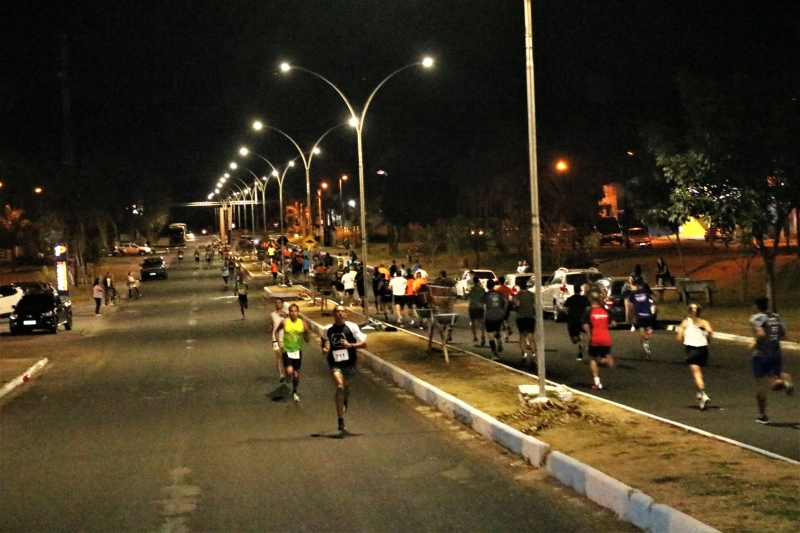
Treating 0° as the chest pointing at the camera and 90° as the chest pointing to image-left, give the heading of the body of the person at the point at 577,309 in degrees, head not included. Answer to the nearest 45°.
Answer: approximately 180°

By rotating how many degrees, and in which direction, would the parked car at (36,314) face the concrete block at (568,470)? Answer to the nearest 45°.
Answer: approximately 45° to its left

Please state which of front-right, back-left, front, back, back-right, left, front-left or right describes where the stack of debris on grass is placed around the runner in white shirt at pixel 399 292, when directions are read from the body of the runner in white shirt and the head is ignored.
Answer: back

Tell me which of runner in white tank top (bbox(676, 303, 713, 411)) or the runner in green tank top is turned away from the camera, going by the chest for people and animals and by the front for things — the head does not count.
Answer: the runner in white tank top

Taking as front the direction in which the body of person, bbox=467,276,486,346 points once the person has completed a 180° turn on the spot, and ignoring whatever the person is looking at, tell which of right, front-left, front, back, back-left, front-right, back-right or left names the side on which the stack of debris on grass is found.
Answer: front

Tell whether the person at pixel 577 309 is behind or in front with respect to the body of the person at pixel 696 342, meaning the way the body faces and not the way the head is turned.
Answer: in front

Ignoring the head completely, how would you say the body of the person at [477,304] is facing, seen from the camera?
away from the camera

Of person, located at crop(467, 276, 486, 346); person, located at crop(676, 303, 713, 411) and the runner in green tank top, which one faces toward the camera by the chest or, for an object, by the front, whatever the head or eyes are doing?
the runner in green tank top

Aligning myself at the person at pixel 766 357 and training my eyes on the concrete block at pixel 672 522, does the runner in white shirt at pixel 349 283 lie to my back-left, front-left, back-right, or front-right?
back-right

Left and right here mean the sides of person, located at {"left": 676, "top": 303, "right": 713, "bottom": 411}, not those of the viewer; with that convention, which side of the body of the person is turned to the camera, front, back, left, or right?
back

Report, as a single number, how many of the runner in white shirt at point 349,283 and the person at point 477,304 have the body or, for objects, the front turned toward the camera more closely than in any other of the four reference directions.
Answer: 0

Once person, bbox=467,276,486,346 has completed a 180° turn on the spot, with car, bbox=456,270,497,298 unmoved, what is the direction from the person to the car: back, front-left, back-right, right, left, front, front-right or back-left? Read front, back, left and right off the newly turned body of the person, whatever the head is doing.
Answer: back

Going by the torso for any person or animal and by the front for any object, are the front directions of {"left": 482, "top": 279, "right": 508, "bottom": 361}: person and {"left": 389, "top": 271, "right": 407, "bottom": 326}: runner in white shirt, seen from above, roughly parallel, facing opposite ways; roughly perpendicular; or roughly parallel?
roughly parallel

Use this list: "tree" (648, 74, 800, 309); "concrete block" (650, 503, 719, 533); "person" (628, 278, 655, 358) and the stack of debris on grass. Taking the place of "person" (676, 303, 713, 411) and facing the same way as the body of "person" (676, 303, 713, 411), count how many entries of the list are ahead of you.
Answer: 2

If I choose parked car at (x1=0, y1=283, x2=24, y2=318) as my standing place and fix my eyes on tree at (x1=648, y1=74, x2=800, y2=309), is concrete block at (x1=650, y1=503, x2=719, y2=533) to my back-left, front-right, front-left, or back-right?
front-right

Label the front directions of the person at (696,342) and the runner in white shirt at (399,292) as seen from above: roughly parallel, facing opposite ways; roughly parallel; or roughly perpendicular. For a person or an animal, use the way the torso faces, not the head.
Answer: roughly parallel

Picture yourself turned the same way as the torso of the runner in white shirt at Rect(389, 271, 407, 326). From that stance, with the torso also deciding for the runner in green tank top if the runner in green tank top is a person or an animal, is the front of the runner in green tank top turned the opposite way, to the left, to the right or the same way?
the opposite way
